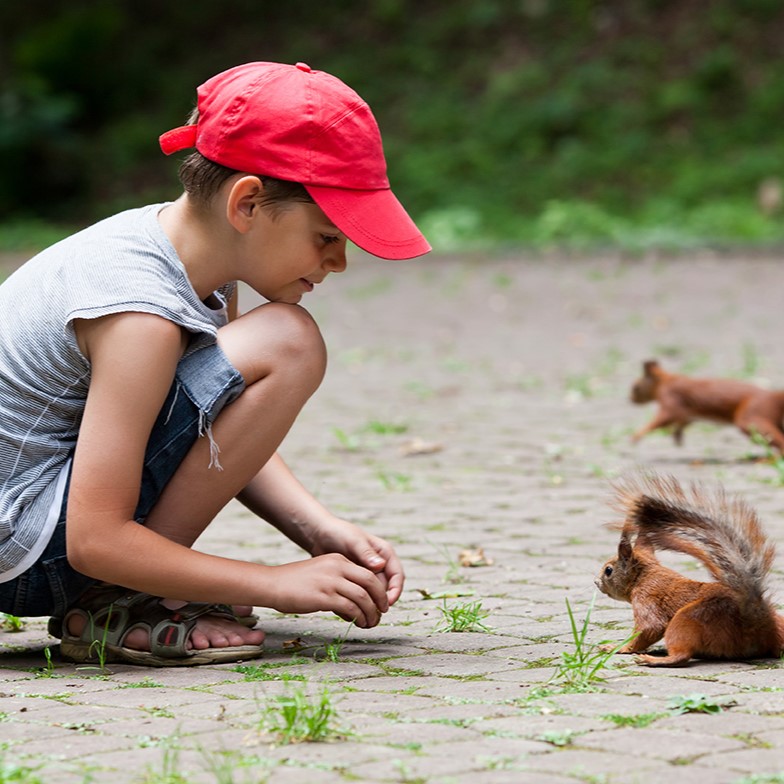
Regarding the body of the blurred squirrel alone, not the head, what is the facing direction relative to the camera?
to the viewer's left

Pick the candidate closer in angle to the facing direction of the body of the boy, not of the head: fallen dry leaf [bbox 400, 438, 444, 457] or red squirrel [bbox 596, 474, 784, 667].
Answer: the red squirrel

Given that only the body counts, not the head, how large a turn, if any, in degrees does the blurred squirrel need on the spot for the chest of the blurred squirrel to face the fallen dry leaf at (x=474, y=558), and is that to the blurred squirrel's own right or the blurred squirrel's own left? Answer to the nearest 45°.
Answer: approximately 90° to the blurred squirrel's own left

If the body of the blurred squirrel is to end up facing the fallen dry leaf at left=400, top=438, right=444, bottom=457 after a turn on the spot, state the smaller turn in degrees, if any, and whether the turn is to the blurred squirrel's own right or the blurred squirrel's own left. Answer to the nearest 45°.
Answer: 0° — it already faces it

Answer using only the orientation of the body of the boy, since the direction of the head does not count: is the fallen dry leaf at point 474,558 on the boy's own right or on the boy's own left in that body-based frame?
on the boy's own left

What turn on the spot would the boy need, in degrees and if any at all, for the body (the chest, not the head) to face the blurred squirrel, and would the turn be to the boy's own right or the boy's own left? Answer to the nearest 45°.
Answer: approximately 45° to the boy's own left

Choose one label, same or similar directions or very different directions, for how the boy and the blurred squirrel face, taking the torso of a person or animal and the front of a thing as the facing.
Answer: very different directions

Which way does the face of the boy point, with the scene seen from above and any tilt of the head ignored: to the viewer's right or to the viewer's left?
to the viewer's right

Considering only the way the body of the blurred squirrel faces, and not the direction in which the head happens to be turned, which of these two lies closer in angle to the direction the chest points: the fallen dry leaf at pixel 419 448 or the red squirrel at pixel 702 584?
the fallen dry leaf

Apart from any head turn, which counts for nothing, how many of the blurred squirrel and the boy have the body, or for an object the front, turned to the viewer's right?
1

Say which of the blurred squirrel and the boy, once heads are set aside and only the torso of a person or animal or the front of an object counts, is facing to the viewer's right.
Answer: the boy

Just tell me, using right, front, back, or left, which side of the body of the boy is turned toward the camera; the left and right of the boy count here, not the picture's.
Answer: right
